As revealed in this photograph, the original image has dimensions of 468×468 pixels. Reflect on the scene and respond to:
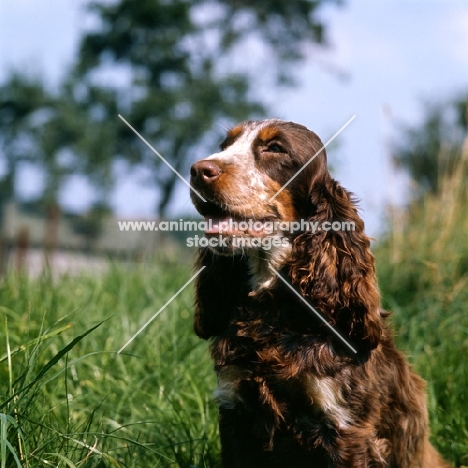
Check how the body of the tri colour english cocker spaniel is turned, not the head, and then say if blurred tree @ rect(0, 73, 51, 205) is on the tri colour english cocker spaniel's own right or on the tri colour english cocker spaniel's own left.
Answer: on the tri colour english cocker spaniel's own right

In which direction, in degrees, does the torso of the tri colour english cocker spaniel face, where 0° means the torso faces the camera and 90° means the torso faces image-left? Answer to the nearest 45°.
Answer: approximately 45°
